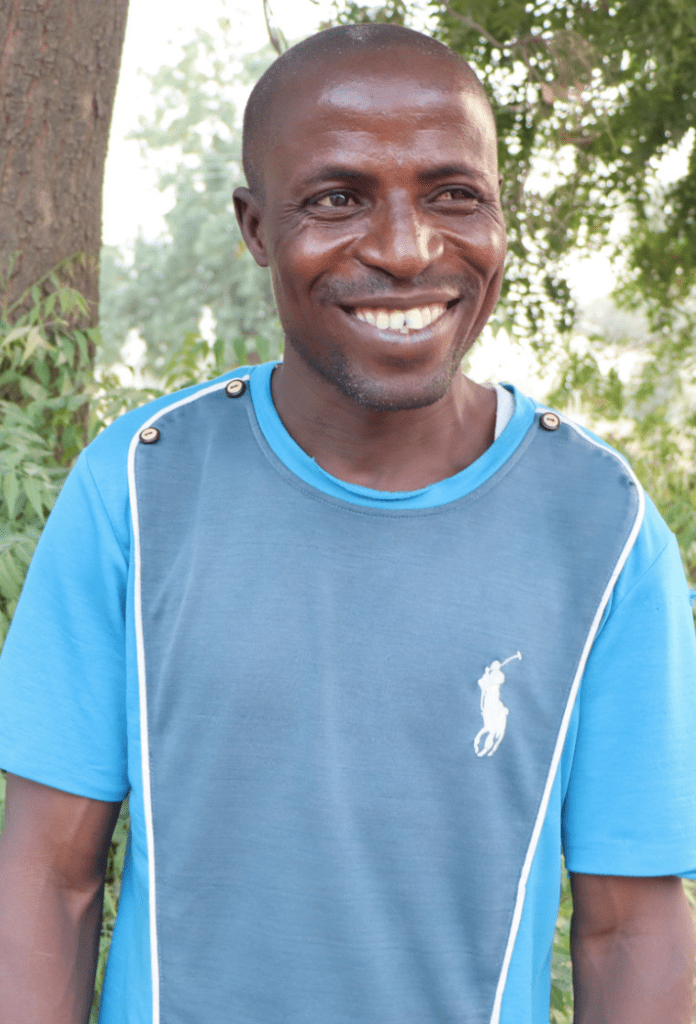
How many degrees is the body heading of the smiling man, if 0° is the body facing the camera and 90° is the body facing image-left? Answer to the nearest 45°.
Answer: approximately 0°

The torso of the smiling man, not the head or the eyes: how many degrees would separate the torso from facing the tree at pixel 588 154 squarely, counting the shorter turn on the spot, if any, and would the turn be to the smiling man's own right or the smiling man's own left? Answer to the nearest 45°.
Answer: approximately 180°

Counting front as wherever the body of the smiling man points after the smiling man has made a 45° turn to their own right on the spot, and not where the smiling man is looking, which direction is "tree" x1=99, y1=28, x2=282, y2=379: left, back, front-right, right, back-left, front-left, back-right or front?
back-right
